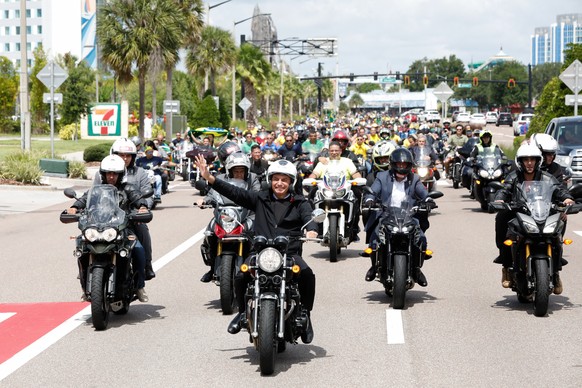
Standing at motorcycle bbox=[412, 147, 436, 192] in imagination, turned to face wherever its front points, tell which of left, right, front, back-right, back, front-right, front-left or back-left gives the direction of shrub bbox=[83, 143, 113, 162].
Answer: back-right

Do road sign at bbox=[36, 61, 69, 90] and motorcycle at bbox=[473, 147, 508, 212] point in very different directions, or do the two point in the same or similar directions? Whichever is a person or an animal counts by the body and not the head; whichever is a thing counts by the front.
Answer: very different directions

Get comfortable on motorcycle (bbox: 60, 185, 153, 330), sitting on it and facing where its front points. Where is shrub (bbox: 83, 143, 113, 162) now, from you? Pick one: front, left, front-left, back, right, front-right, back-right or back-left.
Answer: back

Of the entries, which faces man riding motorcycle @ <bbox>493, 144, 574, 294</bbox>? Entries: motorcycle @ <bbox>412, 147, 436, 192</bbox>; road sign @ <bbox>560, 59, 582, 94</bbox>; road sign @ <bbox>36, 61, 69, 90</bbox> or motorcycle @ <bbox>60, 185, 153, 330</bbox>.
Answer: motorcycle @ <bbox>412, 147, 436, 192</bbox>

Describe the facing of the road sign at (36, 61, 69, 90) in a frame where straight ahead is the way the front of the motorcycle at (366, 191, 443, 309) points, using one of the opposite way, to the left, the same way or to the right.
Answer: the opposite way

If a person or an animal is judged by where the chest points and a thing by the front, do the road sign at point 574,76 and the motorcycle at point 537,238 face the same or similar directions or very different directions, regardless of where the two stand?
very different directions

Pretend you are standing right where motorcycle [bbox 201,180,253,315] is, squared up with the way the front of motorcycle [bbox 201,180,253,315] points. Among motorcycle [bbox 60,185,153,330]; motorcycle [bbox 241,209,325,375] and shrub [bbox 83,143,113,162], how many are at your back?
1

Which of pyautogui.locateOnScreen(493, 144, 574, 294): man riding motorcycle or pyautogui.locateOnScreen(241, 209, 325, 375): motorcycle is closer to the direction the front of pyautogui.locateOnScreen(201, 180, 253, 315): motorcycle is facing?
the motorcycle

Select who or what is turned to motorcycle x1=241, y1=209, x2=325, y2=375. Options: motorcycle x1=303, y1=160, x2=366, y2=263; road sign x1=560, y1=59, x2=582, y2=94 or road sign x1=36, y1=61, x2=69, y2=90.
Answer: motorcycle x1=303, y1=160, x2=366, y2=263

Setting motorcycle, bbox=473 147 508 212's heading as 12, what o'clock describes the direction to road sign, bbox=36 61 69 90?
The road sign is roughly at 4 o'clock from the motorcycle.

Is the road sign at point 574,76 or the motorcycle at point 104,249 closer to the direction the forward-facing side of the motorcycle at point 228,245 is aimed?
the motorcycle
